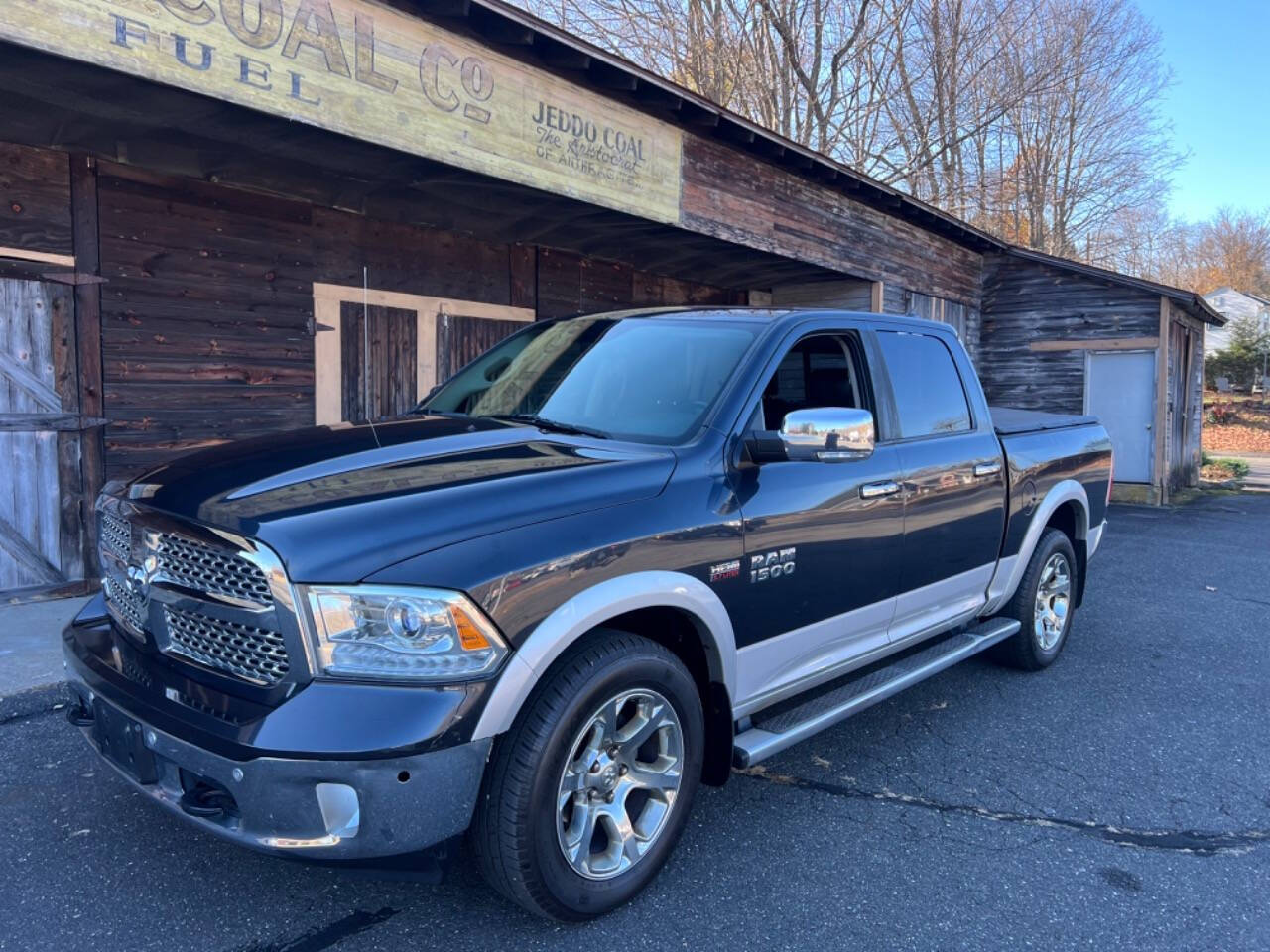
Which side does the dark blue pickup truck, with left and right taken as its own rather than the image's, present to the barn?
right

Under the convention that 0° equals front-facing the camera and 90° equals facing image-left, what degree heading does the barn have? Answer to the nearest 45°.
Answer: approximately 315°

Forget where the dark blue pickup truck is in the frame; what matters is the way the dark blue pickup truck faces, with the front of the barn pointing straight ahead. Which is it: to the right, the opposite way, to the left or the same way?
to the right

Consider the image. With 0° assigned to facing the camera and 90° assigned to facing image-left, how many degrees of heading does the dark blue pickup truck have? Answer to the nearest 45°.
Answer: approximately 45°

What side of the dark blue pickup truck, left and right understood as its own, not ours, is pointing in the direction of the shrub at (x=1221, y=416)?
back

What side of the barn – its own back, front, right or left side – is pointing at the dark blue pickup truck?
front

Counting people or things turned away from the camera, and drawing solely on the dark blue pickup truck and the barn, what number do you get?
0
